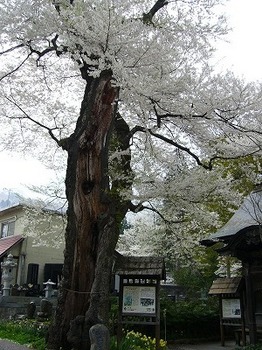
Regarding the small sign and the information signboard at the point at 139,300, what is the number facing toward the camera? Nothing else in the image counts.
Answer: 2

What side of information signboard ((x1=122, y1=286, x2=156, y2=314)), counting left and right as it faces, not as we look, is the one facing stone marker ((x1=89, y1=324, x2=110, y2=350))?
front

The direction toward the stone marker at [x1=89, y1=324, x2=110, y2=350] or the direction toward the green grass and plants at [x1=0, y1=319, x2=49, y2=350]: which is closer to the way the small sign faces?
the stone marker

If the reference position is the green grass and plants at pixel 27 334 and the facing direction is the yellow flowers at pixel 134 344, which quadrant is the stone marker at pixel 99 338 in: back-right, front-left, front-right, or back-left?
front-right

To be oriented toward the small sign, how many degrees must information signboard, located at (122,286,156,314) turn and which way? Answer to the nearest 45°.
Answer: approximately 135° to its left

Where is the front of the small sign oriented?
toward the camera

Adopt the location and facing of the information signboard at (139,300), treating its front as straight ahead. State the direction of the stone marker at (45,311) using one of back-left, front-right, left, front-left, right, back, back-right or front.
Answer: back-right

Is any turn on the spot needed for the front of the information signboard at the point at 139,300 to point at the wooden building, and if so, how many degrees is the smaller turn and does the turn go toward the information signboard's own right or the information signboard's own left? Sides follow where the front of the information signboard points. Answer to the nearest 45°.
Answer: approximately 90° to the information signboard's own left

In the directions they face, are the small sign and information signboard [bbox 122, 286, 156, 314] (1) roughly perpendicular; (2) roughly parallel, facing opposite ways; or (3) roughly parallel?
roughly parallel

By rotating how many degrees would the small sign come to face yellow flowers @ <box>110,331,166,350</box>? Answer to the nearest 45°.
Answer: approximately 45° to its right

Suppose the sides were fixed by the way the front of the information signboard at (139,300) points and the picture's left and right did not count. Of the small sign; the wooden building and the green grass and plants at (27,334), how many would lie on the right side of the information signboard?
1

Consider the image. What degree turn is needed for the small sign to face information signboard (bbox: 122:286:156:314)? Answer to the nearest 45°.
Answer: approximately 45° to its right

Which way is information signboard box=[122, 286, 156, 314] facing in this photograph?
toward the camera

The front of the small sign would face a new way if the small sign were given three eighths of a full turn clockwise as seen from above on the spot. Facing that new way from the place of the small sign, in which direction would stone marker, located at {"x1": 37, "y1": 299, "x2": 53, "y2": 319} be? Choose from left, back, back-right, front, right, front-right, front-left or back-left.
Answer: front-left

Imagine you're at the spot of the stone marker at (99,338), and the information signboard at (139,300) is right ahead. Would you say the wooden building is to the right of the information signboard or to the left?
right

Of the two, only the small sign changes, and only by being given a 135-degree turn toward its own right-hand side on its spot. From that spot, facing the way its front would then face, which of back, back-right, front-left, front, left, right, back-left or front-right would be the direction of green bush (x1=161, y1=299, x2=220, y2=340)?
front

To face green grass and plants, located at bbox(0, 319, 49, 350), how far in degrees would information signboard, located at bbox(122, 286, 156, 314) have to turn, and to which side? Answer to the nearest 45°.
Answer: approximately 90° to its right
